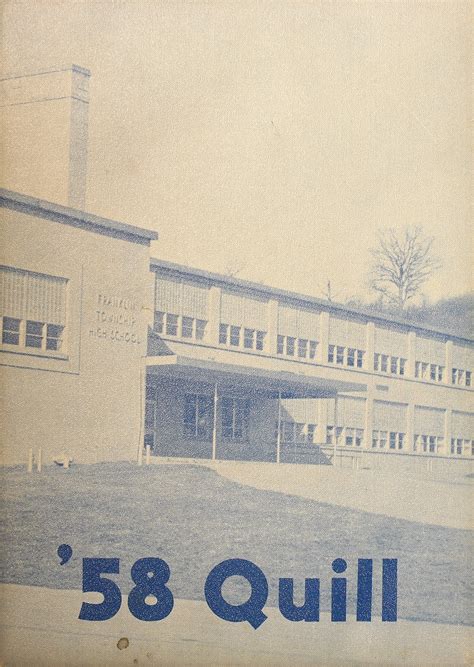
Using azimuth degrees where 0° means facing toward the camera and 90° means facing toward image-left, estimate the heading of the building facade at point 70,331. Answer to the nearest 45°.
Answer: approximately 315°

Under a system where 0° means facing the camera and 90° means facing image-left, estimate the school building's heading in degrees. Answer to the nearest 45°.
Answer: approximately 315°

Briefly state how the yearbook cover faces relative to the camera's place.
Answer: facing the viewer
